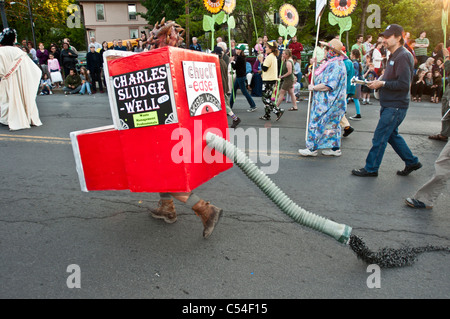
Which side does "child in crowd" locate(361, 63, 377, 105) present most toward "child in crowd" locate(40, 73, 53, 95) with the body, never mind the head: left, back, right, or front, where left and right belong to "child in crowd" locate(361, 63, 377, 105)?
right

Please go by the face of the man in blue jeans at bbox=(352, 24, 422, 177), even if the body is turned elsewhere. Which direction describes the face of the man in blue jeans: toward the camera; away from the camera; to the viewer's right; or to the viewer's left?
to the viewer's left

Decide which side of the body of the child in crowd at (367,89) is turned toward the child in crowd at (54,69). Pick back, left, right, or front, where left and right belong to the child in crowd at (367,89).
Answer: right

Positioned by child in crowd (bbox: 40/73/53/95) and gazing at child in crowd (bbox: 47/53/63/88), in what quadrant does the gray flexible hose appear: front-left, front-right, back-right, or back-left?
back-right

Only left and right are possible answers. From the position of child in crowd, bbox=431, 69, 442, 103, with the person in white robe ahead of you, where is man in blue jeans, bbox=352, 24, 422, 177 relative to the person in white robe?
left

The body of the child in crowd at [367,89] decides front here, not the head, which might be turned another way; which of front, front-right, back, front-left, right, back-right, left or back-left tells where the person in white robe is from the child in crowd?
front-right

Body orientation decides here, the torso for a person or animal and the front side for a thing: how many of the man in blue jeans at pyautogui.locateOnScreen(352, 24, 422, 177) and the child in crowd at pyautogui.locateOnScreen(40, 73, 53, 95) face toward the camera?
1

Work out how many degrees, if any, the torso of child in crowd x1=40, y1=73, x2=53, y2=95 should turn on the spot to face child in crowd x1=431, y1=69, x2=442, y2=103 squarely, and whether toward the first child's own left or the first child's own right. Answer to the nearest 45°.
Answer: approximately 45° to the first child's own left

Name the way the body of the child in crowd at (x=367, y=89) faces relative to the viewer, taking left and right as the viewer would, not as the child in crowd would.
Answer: facing the viewer

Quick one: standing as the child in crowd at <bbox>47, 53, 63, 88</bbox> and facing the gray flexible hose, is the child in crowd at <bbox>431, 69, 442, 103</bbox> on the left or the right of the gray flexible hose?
left

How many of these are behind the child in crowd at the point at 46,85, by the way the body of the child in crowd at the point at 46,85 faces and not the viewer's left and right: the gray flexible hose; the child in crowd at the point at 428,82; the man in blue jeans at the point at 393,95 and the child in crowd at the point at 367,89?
0

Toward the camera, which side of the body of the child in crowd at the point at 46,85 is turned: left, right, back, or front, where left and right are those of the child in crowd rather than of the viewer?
front

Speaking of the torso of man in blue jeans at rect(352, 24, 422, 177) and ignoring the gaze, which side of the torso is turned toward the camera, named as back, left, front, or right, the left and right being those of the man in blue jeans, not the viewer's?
left

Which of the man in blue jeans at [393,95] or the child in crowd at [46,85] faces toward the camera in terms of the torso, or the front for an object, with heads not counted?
the child in crowd

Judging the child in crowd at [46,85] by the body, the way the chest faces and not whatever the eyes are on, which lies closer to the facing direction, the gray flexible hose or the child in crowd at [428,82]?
the gray flexible hose

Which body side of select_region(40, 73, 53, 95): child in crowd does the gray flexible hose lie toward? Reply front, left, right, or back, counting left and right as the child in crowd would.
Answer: front
